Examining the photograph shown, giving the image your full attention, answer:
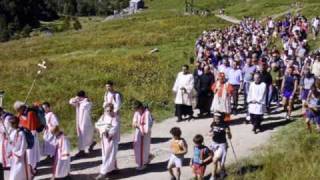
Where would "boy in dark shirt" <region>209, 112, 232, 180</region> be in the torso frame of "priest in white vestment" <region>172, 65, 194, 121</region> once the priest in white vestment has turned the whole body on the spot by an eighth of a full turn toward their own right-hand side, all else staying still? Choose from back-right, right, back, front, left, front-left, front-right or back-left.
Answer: front-left

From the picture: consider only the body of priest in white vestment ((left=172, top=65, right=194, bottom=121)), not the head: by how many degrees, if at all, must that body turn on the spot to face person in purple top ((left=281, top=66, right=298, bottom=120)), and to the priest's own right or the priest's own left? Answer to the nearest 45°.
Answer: approximately 90° to the priest's own left

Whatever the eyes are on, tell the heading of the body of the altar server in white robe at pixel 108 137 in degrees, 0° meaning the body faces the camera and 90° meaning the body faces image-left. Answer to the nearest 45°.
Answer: approximately 45°

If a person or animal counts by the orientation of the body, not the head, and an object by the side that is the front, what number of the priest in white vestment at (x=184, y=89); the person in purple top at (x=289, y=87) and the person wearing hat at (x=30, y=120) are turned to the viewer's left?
1

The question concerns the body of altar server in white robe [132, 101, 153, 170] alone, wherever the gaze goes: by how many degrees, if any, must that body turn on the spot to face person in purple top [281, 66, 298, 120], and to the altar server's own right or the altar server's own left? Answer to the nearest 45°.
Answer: approximately 180°

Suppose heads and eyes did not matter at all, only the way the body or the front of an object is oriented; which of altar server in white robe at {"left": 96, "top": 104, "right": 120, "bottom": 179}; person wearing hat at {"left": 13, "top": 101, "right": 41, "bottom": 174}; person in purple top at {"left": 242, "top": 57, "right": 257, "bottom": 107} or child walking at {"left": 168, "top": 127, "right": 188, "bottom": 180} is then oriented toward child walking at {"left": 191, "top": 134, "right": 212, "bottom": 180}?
the person in purple top

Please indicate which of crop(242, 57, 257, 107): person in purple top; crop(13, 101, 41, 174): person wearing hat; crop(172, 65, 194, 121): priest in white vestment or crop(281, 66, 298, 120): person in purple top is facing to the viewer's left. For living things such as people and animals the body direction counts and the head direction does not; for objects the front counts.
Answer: the person wearing hat

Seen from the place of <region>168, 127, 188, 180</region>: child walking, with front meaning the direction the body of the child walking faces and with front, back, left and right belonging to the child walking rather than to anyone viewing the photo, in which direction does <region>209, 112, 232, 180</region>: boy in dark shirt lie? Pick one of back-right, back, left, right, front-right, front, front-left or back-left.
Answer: back-left

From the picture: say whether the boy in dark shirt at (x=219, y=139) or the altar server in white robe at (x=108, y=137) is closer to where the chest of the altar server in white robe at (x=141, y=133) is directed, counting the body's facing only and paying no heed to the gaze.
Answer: the altar server in white robe

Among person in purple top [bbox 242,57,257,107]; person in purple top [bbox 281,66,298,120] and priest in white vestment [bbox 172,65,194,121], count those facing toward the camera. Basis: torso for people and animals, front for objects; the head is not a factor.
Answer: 3
